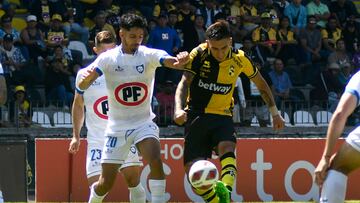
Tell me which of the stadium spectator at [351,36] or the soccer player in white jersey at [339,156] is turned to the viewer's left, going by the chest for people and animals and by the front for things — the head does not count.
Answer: the soccer player in white jersey

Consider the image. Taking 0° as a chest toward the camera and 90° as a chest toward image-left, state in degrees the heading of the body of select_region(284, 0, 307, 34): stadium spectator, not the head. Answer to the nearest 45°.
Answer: approximately 0°

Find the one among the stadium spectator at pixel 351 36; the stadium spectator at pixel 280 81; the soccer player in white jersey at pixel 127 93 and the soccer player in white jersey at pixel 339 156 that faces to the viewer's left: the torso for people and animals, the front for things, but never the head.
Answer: the soccer player in white jersey at pixel 339 156

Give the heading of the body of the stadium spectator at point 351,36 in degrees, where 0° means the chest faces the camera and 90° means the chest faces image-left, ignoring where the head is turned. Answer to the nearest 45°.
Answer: approximately 0°
